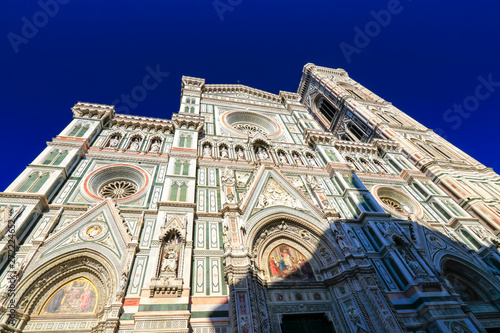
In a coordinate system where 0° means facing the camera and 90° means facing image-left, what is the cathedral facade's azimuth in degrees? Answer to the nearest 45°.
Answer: approximately 0°
